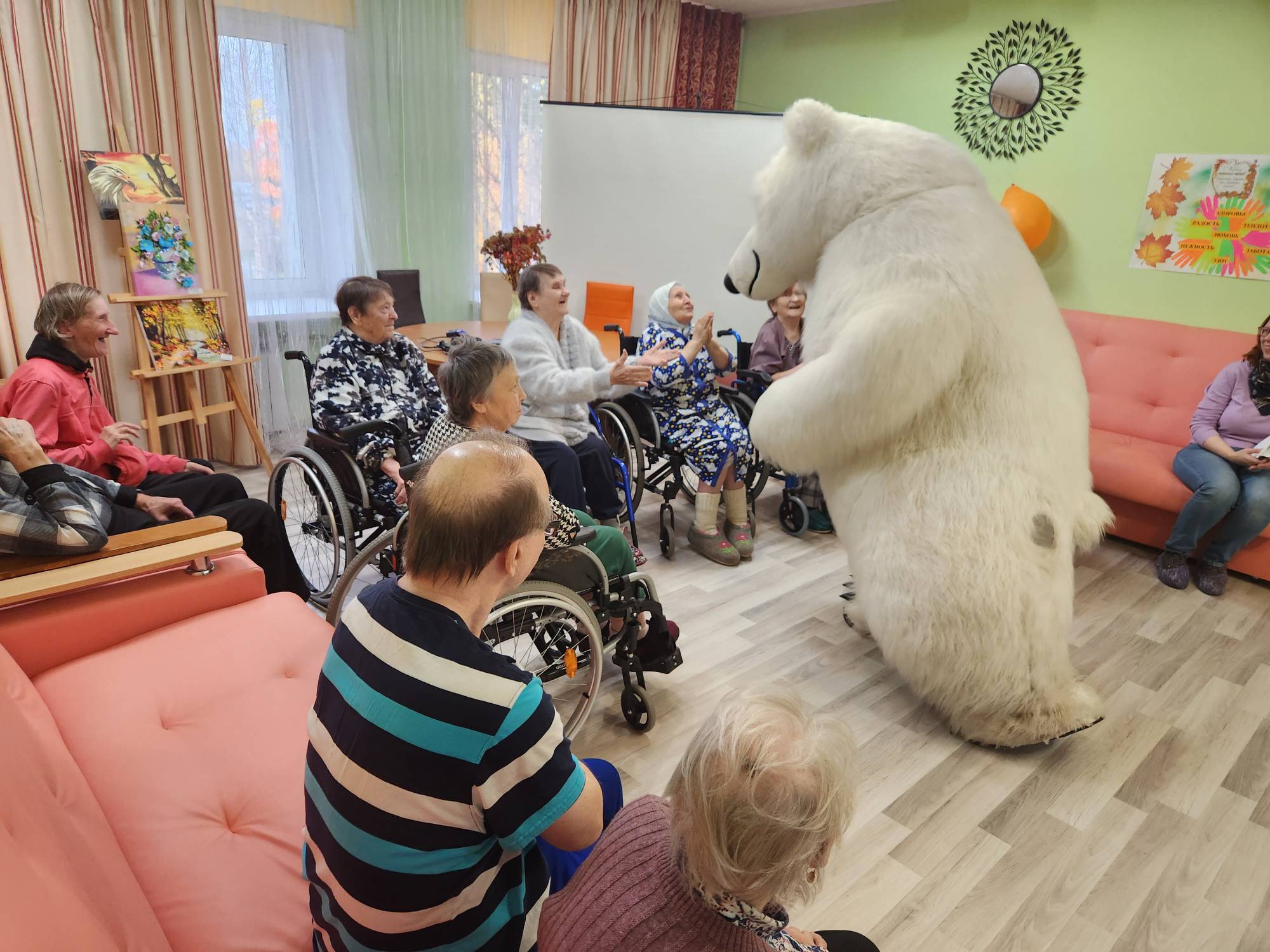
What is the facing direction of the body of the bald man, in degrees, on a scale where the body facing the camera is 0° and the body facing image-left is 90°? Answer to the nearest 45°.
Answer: approximately 225°

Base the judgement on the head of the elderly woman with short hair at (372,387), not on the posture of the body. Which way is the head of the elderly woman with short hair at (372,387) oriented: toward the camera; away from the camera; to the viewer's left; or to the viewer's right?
to the viewer's right

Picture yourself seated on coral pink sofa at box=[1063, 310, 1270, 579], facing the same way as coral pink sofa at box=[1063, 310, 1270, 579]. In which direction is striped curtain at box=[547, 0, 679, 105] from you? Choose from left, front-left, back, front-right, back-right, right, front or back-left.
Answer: front-right

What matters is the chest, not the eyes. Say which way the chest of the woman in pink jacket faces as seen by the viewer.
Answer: to the viewer's right

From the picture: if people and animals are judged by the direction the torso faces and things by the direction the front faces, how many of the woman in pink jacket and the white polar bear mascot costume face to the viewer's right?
1

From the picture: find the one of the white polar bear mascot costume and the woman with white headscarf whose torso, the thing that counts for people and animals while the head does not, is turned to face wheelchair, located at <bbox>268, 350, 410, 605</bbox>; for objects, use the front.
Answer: the white polar bear mascot costume

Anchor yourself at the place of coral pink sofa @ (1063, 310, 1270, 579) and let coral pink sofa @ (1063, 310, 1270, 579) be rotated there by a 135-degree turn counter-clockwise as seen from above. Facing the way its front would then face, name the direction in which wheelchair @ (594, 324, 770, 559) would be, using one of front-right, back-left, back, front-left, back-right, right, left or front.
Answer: back-right

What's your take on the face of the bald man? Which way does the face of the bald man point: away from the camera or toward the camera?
away from the camera

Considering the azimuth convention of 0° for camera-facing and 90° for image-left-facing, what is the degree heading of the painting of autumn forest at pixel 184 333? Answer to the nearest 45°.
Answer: approximately 315°

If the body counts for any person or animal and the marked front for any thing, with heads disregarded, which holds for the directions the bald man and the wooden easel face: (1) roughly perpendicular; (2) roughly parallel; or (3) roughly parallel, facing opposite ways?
roughly perpendicular

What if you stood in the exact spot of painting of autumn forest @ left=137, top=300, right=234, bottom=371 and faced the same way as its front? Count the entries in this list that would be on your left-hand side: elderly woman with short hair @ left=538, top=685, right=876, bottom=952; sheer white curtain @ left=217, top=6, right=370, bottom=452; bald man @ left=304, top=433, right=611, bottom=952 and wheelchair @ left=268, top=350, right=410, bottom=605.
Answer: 1

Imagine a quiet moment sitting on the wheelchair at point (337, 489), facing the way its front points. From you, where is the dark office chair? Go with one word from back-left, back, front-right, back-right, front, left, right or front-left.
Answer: back-left

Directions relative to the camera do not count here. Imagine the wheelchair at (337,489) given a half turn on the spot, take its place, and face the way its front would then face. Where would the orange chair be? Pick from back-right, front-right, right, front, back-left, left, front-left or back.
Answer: right

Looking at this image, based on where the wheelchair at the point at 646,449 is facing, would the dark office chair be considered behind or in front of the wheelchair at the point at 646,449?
behind

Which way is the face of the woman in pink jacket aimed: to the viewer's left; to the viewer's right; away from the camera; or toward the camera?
to the viewer's right
